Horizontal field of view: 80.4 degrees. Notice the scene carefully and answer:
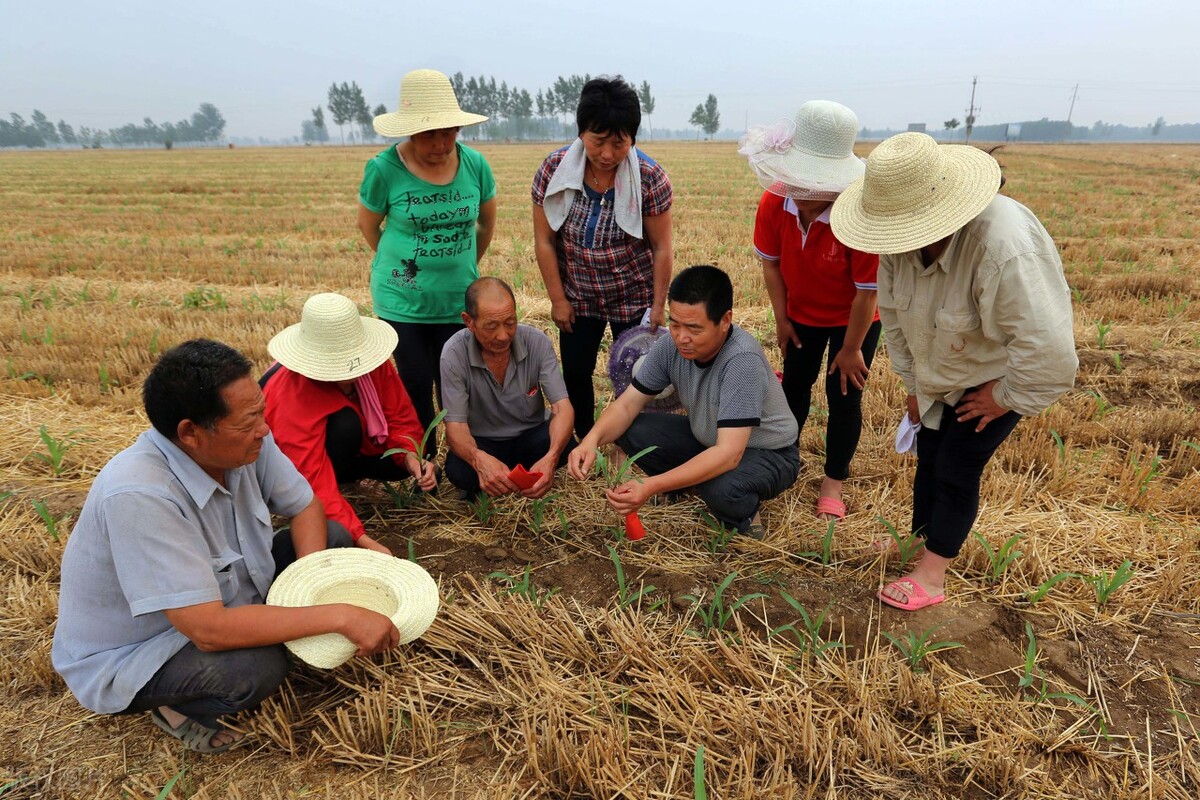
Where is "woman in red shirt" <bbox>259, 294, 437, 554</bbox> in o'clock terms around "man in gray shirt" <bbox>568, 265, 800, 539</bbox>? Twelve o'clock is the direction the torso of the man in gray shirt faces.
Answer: The woman in red shirt is roughly at 1 o'clock from the man in gray shirt.

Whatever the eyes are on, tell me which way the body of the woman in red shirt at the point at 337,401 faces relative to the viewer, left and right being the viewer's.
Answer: facing the viewer and to the right of the viewer

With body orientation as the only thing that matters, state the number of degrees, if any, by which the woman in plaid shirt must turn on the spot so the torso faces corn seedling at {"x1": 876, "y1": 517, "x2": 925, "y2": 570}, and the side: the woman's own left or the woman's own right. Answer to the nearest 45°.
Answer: approximately 45° to the woman's own left

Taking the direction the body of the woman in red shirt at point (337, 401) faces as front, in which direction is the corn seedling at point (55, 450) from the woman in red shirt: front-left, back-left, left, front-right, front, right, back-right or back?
back

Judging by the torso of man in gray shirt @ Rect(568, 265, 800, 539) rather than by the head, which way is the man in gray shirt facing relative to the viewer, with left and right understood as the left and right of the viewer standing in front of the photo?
facing the viewer and to the left of the viewer

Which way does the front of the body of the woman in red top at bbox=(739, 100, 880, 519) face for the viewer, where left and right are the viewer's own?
facing the viewer

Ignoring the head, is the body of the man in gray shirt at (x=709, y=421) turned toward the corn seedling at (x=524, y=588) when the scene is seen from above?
yes

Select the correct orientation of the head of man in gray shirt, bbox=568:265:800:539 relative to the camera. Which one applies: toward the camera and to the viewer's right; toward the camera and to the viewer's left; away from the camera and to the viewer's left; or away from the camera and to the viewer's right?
toward the camera and to the viewer's left

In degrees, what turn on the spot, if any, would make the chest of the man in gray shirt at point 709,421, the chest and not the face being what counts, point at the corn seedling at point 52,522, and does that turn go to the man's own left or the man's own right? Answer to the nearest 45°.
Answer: approximately 45° to the man's own right

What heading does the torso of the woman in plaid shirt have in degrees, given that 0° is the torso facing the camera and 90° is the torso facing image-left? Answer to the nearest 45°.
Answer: approximately 0°

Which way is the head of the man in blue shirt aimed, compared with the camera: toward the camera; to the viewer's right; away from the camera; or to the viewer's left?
to the viewer's right

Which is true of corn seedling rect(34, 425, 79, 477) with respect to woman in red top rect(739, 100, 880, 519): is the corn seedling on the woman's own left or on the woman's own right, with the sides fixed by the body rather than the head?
on the woman's own right

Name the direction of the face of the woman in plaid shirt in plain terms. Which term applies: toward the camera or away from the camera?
toward the camera

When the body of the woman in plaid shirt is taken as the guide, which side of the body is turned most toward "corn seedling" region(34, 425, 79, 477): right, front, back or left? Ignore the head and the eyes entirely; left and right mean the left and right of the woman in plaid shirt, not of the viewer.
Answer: right

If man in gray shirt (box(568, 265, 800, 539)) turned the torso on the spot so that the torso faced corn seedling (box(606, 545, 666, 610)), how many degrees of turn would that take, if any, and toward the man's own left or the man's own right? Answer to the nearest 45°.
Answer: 0° — they already face it
